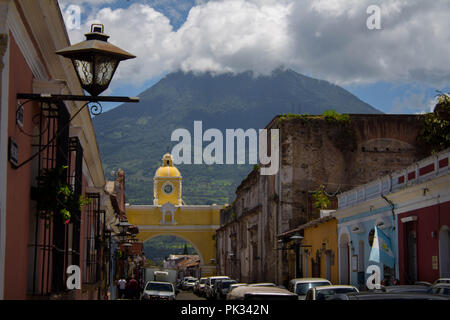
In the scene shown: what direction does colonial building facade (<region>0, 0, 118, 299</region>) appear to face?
to the viewer's right

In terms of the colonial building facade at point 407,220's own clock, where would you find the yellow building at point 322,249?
The yellow building is roughly at 4 o'clock from the colonial building facade.

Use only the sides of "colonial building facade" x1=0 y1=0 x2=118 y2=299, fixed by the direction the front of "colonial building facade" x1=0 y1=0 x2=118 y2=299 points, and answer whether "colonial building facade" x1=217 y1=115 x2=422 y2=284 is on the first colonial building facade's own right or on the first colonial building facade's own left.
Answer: on the first colonial building facade's own left

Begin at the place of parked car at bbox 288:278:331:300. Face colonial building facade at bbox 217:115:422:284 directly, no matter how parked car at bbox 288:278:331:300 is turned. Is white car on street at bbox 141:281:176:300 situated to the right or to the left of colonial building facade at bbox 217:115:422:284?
left

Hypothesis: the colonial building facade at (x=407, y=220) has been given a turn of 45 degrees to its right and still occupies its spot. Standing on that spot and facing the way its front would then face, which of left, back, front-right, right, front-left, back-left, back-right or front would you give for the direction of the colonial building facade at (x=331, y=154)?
right

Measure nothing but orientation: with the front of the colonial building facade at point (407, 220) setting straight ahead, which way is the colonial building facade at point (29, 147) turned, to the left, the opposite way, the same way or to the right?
the opposite way

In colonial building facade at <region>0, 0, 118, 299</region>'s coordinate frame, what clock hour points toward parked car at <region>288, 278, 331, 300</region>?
The parked car is roughly at 10 o'clock from the colonial building facade.

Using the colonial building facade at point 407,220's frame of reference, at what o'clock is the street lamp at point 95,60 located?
The street lamp is roughly at 11 o'clock from the colonial building facade.

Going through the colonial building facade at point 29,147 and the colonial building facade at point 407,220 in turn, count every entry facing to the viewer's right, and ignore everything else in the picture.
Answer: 1

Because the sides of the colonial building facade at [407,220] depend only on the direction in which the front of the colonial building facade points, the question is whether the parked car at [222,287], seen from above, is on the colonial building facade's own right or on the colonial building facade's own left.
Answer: on the colonial building facade's own right

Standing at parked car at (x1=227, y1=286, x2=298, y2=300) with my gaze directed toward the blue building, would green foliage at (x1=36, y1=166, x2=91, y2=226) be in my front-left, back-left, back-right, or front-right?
back-left

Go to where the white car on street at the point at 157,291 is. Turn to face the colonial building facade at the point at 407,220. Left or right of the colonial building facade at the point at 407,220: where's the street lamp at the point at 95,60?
right
